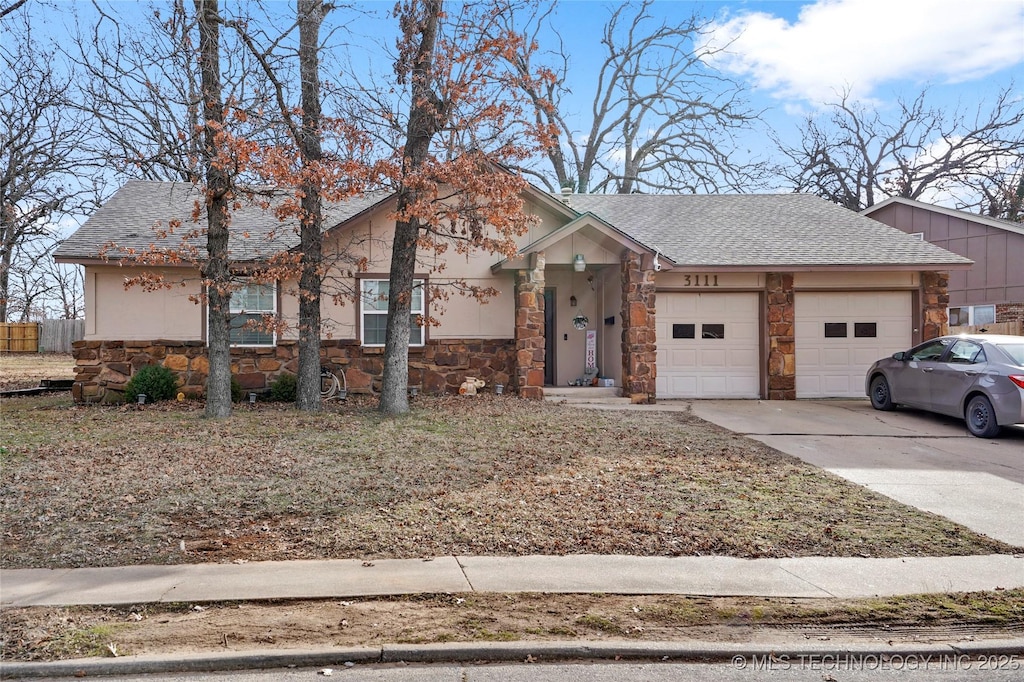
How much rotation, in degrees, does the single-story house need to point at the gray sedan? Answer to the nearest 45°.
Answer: approximately 45° to its left

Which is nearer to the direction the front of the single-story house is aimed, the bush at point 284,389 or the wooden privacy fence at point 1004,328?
the bush

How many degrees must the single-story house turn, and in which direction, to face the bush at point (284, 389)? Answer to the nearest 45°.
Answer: approximately 90° to its right

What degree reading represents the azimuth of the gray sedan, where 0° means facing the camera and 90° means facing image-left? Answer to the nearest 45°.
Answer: approximately 135°

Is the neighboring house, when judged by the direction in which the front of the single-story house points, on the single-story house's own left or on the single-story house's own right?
on the single-story house's own left

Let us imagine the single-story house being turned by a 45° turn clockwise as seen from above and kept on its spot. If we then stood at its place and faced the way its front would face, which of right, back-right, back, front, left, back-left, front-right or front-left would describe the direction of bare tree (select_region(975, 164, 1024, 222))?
back

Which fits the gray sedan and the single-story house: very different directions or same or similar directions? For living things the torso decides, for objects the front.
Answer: very different directions

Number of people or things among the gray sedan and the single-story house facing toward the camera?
1

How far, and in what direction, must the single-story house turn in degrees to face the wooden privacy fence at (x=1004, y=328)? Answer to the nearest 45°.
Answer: approximately 135° to its left

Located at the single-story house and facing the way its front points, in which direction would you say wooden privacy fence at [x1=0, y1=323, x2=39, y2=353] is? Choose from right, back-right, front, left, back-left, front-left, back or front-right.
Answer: back-right

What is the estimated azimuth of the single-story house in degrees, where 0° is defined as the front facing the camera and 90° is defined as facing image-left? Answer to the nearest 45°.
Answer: approximately 0°
